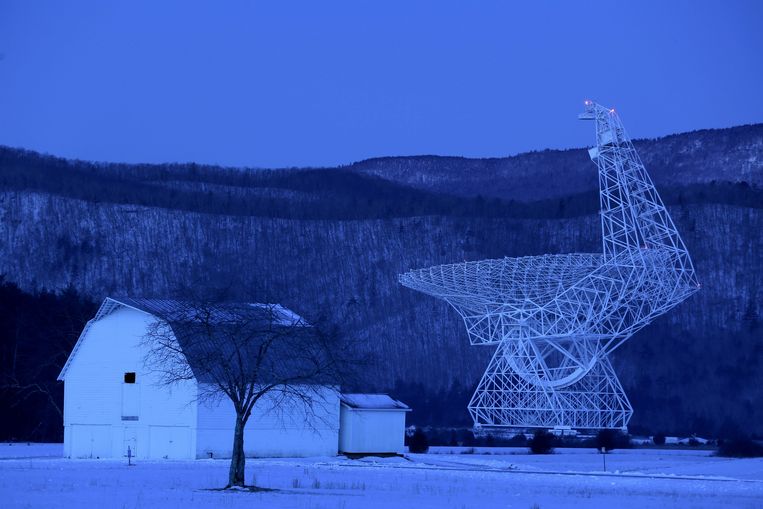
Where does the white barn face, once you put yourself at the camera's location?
facing the viewer and to the left of the viewer
